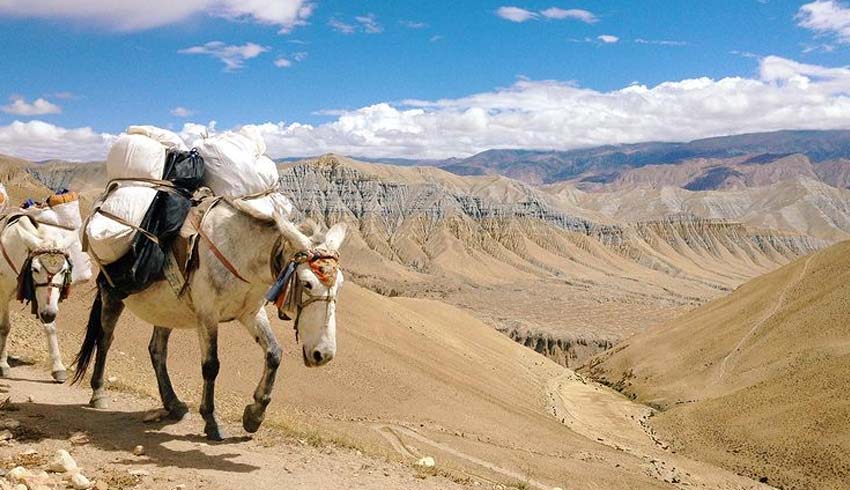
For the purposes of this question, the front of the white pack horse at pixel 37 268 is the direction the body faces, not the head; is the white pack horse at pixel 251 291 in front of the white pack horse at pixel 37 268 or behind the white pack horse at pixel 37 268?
in front

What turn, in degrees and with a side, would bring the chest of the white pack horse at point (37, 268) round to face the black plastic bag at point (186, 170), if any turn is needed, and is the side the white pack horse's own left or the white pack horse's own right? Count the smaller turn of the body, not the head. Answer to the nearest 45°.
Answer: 0° — it already faces it

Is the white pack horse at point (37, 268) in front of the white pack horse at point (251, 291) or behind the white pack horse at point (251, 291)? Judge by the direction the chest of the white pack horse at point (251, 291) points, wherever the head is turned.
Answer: behind

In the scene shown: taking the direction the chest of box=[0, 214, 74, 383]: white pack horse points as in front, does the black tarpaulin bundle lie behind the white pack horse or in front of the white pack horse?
in front

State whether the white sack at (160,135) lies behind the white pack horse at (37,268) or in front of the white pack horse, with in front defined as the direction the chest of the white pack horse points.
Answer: in front

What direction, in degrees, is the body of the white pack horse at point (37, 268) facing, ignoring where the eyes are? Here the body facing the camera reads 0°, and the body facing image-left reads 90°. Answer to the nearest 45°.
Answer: approximately 315°

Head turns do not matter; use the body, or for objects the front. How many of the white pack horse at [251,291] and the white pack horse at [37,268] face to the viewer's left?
0

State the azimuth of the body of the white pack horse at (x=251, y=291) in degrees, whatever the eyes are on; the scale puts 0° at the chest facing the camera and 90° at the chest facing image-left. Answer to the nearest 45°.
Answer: approximately 315°
